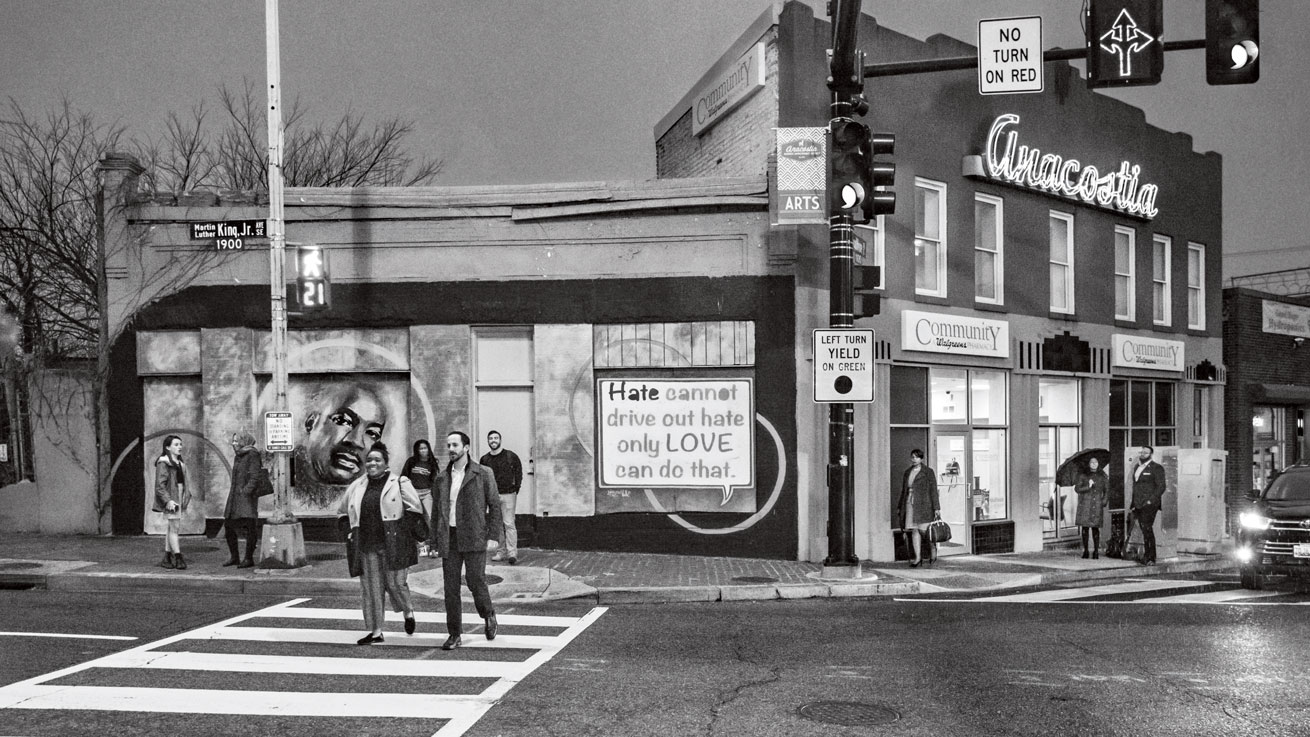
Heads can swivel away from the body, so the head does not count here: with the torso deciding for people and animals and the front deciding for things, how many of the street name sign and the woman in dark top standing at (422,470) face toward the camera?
2

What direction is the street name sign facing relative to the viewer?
toward the camera

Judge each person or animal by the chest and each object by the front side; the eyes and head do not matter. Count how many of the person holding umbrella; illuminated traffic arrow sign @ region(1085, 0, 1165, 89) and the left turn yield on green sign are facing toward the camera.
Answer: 3

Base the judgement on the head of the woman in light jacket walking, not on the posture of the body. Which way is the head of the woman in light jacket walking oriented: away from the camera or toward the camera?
toward the camera

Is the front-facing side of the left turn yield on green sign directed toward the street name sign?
no

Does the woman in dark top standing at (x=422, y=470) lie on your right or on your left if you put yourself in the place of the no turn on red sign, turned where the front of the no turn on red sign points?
on your right

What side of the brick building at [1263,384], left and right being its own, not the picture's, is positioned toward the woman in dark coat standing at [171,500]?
right

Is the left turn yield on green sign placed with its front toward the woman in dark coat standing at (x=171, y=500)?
no

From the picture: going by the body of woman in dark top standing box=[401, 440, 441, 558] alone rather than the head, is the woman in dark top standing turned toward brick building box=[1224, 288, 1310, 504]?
no

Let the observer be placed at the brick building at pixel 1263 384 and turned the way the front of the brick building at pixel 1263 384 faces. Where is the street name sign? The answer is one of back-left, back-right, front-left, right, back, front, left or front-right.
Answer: right

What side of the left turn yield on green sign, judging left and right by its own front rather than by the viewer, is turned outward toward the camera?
front

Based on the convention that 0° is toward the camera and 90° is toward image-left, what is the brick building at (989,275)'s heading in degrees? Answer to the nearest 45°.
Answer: approximately 315°

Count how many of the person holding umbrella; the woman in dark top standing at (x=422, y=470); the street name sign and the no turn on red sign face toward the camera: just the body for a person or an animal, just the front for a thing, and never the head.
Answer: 4

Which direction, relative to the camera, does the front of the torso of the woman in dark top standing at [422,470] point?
toward the camera

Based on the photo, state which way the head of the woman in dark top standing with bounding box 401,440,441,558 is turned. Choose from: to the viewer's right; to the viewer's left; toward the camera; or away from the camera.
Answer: toward the camera

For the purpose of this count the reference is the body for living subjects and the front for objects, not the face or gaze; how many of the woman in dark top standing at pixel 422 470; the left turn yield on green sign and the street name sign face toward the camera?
3
